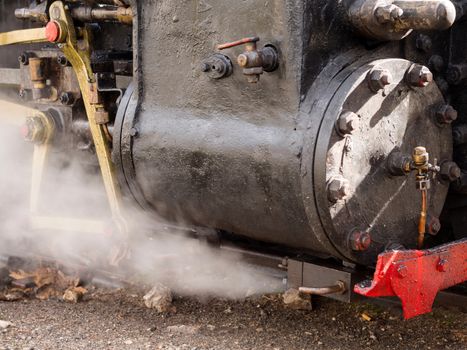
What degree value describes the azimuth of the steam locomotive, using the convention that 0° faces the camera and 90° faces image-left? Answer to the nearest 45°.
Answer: approximately 315°
